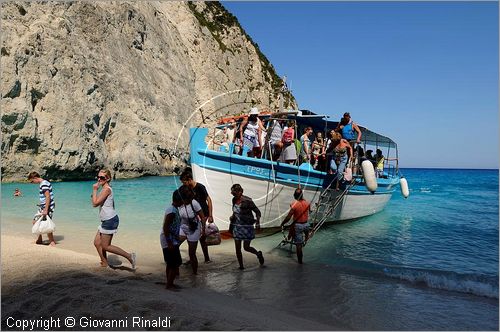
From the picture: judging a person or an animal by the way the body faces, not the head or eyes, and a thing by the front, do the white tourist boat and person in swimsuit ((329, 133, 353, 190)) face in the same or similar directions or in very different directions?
same or similar directions

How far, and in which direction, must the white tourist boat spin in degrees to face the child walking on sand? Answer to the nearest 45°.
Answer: approximately 45° to its left

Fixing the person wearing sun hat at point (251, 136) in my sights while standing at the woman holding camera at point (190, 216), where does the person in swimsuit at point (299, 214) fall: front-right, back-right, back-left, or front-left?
front-right

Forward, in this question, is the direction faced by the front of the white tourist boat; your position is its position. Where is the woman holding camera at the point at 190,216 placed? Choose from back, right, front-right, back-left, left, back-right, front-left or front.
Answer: front-left

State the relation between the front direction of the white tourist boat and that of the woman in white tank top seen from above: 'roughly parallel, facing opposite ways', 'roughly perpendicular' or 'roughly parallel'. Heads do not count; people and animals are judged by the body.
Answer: roughly parallel

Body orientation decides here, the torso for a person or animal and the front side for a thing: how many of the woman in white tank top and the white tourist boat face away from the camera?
0

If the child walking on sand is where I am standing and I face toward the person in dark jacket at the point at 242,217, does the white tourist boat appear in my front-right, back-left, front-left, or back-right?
front-left

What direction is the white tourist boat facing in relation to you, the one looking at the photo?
facing the viewer and to the left of the viewer

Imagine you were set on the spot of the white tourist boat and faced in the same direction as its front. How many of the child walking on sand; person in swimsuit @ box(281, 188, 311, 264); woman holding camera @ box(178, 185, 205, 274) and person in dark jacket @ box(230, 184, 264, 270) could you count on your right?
0

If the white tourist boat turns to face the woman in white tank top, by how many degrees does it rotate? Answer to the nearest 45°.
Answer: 0° — it already faces them

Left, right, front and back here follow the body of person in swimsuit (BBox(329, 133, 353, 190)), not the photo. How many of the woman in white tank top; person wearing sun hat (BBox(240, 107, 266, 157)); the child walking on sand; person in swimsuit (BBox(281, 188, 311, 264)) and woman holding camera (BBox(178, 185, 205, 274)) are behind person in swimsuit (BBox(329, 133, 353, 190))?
0

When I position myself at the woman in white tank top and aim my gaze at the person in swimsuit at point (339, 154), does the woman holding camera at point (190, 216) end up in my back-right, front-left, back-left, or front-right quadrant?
front-right

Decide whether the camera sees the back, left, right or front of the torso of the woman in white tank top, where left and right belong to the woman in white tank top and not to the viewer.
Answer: left

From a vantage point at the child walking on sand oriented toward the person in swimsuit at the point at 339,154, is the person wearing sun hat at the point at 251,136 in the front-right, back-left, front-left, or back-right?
front-left

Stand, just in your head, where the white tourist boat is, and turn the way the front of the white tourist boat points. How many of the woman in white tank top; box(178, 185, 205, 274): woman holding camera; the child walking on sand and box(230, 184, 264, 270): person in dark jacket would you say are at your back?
0

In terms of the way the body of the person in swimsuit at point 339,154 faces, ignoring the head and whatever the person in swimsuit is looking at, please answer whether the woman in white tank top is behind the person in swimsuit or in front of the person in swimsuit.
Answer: in front

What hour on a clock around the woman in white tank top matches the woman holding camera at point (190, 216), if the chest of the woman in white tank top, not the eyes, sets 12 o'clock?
The woman holding camera is roughly at 7 o'clock from the woman in white tank top.
